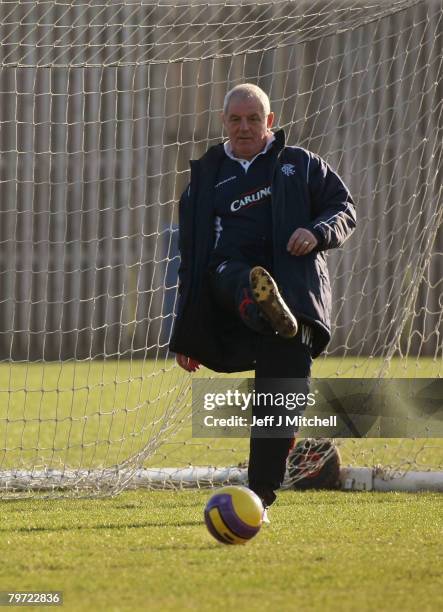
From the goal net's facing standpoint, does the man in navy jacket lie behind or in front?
in front

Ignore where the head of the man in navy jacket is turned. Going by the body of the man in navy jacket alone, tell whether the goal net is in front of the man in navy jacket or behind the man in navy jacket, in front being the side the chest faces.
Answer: behind

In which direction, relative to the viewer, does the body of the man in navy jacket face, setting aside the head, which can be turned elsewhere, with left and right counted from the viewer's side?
facing the viewer

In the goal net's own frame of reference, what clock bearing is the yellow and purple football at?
The yellow and purple football is roughly at 12 o'clock from the goal net.

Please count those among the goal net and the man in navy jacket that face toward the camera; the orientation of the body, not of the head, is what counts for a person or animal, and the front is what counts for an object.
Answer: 2

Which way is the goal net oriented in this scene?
toward the camera

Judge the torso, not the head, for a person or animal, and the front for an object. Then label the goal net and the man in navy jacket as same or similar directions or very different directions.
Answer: same or similar directions
